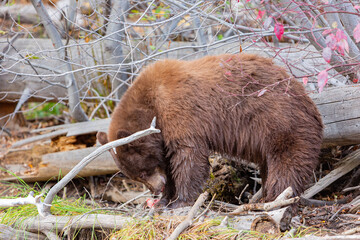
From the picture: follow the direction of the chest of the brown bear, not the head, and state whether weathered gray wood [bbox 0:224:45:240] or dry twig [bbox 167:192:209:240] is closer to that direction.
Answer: the weathered gray wood

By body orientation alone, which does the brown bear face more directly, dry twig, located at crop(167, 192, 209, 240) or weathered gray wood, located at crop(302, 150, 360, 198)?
the dry twig

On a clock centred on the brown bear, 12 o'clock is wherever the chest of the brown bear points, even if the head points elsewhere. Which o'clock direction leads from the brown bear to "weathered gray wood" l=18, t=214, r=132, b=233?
The weathered gray wood is roughly at 11 o'clock from the brown bear.

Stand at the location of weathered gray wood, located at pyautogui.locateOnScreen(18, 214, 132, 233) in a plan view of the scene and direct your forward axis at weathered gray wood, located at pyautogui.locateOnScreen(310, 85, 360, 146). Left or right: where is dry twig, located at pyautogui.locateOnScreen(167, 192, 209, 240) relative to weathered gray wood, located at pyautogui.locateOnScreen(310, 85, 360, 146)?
right

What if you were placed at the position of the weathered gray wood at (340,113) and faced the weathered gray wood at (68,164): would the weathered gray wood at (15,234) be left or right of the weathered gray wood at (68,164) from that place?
left

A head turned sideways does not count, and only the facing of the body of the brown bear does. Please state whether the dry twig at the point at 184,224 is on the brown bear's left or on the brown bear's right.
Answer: on the brown bear's left

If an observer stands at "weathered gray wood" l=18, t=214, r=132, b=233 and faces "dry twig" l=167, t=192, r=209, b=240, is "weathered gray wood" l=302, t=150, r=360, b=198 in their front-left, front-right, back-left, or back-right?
front-left

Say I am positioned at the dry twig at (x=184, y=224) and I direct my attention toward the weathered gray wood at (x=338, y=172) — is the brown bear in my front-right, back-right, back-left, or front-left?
front-left

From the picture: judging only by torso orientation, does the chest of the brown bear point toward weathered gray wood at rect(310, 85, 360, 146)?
no

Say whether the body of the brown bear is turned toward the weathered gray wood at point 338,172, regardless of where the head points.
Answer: no

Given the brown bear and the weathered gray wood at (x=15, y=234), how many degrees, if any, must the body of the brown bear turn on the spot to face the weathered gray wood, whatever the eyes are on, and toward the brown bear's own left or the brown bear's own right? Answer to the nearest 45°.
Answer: approximately 45° to the brown bear's own left

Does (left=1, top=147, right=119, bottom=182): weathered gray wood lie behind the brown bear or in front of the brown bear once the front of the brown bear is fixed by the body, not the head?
in front

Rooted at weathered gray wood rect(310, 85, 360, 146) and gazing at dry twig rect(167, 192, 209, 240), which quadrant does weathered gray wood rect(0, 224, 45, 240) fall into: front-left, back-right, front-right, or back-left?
front-right

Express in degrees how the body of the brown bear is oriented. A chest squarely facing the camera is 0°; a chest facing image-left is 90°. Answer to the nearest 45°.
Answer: approximately 90°

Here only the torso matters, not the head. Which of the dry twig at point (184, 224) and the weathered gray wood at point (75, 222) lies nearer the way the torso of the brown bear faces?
the weathered gray wood
